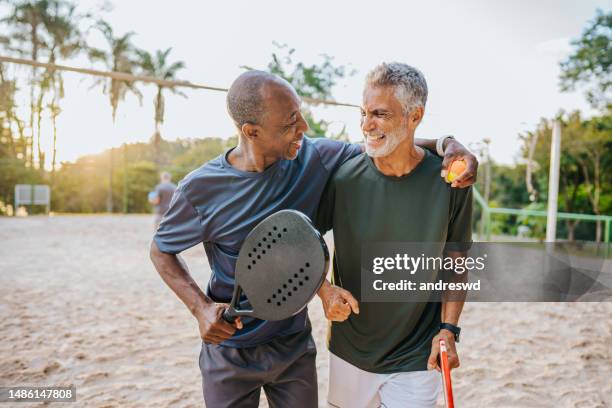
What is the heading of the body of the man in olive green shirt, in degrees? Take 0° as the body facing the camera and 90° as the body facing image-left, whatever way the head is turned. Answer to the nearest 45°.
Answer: approximately 0°

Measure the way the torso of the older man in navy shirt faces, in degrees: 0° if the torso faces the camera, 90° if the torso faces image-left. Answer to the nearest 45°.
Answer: approximately 315°

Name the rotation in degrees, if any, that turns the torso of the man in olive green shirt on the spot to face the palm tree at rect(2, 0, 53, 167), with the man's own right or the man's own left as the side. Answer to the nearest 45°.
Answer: approximately 135° to the man's own right

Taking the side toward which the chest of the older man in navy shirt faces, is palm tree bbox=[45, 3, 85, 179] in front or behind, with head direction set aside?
behind

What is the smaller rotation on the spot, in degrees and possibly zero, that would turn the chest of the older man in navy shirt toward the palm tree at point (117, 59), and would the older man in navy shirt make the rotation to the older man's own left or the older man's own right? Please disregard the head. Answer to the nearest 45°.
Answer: approximately 135° to the older man's own left
